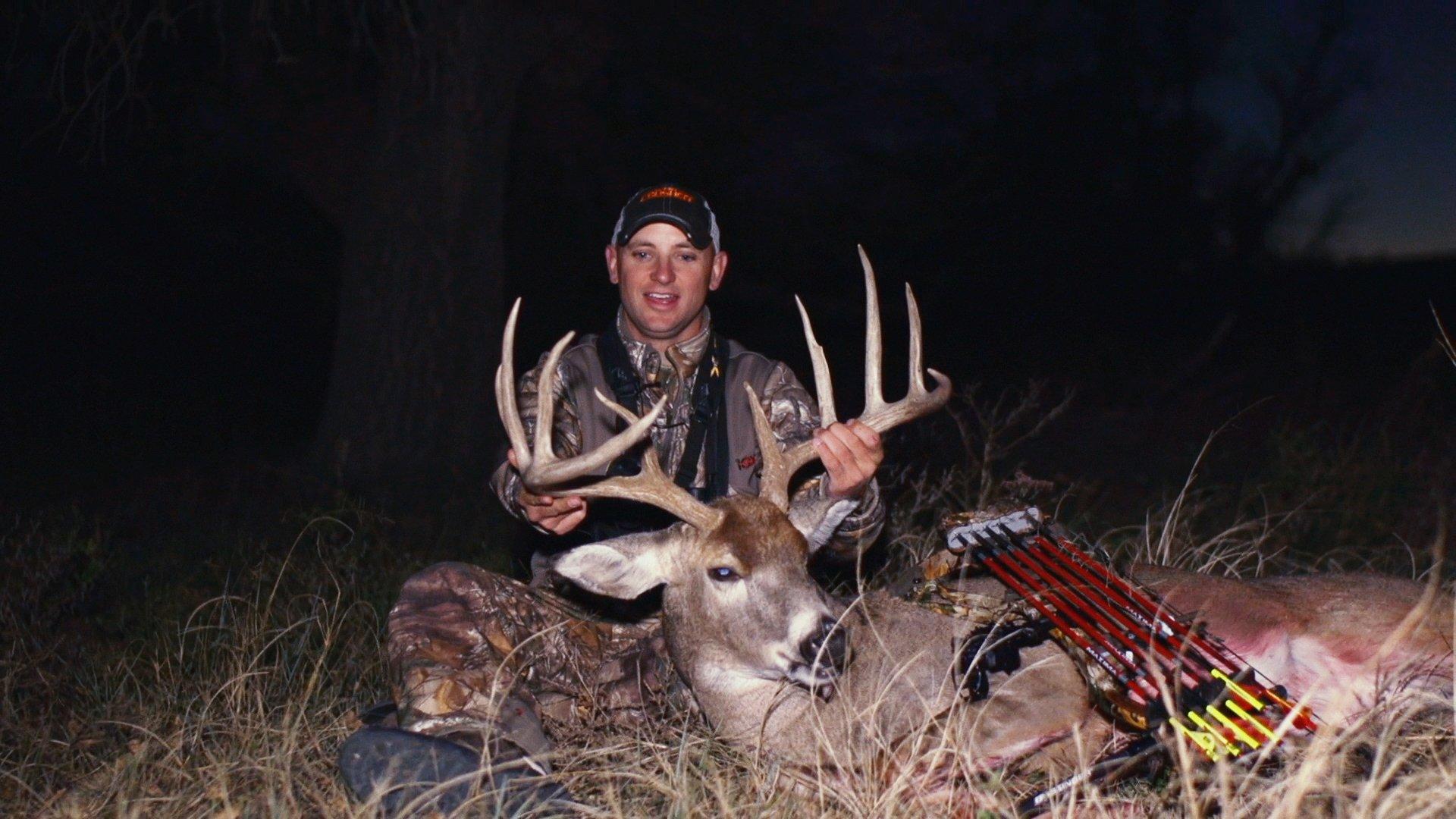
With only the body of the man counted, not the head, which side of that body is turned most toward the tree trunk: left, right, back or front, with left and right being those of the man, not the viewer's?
back

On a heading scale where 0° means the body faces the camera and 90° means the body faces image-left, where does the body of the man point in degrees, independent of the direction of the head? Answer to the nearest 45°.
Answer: approximately 0°
